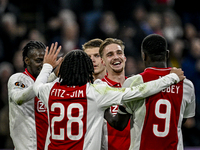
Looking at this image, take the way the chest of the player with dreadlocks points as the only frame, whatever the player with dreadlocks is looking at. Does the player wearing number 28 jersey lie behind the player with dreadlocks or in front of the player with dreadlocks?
in front

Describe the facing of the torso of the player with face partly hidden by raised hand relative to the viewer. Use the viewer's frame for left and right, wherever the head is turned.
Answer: facing the viewer and to the right of the viewer

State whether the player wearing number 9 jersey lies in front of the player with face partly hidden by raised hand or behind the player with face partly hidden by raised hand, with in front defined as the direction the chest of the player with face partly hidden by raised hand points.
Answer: in front

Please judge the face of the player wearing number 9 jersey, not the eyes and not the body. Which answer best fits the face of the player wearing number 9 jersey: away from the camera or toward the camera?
away from the camera

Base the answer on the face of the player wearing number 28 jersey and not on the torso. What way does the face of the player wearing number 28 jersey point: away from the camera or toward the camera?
away from the camera
